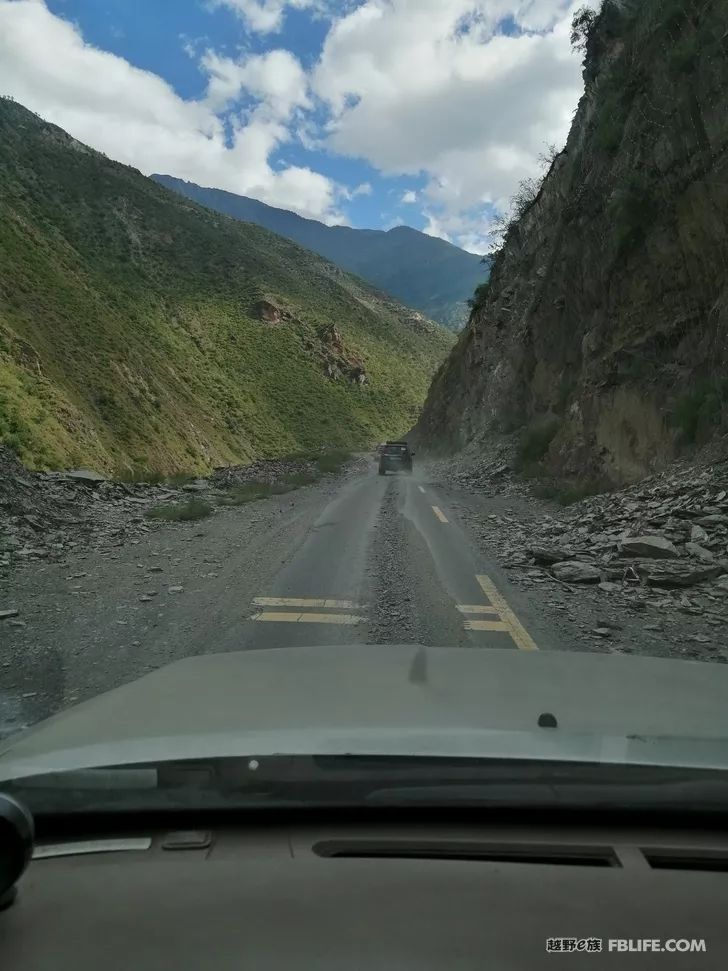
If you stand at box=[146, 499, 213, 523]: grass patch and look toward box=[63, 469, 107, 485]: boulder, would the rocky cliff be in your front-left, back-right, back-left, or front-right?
front-right

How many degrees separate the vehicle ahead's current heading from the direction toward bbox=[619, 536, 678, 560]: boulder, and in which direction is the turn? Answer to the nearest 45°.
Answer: approximately 180°

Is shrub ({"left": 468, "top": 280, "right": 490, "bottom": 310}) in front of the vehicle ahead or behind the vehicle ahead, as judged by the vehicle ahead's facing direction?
in front

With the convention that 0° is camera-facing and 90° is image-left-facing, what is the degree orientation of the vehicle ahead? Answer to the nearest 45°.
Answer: approximately 180°

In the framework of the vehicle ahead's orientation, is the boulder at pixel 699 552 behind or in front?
behind

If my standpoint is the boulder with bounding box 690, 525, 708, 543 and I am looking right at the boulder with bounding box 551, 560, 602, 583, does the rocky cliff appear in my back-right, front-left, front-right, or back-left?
back-right

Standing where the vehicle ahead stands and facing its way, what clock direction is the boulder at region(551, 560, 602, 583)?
The boulder is roughly at 6 o'clock from the vehicle ahead.

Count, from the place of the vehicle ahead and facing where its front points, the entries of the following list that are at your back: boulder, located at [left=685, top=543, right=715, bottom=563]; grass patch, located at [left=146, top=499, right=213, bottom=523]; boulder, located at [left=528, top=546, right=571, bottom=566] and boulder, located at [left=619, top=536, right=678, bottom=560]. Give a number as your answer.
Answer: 4
